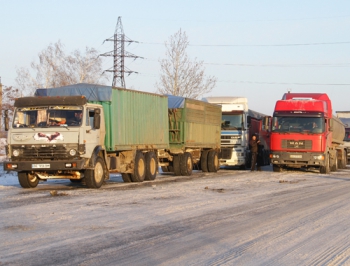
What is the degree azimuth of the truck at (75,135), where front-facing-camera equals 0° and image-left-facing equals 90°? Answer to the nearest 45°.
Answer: approximately 45°

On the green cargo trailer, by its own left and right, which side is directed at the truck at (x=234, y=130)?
back

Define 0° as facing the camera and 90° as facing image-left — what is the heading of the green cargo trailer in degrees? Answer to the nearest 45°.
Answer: approximately 45°

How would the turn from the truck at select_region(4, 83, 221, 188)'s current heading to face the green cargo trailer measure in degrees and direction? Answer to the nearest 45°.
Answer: approximately 180°

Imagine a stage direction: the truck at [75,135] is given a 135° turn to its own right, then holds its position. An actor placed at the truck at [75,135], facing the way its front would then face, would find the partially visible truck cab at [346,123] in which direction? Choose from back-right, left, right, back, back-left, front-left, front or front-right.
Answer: front-right
